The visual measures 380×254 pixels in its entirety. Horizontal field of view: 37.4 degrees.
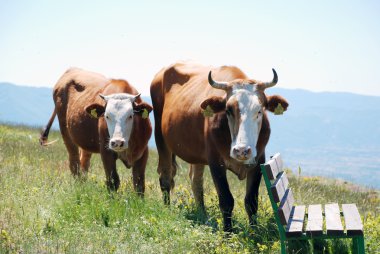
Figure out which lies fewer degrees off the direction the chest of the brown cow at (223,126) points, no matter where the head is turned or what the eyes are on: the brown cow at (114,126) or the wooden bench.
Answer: the wooden bench

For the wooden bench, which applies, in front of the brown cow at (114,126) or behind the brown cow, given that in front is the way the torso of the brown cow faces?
in front

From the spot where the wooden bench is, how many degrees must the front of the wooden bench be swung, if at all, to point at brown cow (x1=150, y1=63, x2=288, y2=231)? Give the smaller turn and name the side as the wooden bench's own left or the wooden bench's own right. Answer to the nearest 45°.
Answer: approximately 135° to the wooden bench's own left

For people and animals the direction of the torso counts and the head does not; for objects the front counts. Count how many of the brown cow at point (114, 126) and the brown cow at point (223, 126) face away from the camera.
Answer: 0

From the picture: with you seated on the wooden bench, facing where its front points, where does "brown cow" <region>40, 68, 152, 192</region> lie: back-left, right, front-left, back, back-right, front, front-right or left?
back-left

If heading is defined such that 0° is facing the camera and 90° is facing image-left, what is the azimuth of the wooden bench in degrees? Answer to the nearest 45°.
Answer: approximately 270°
